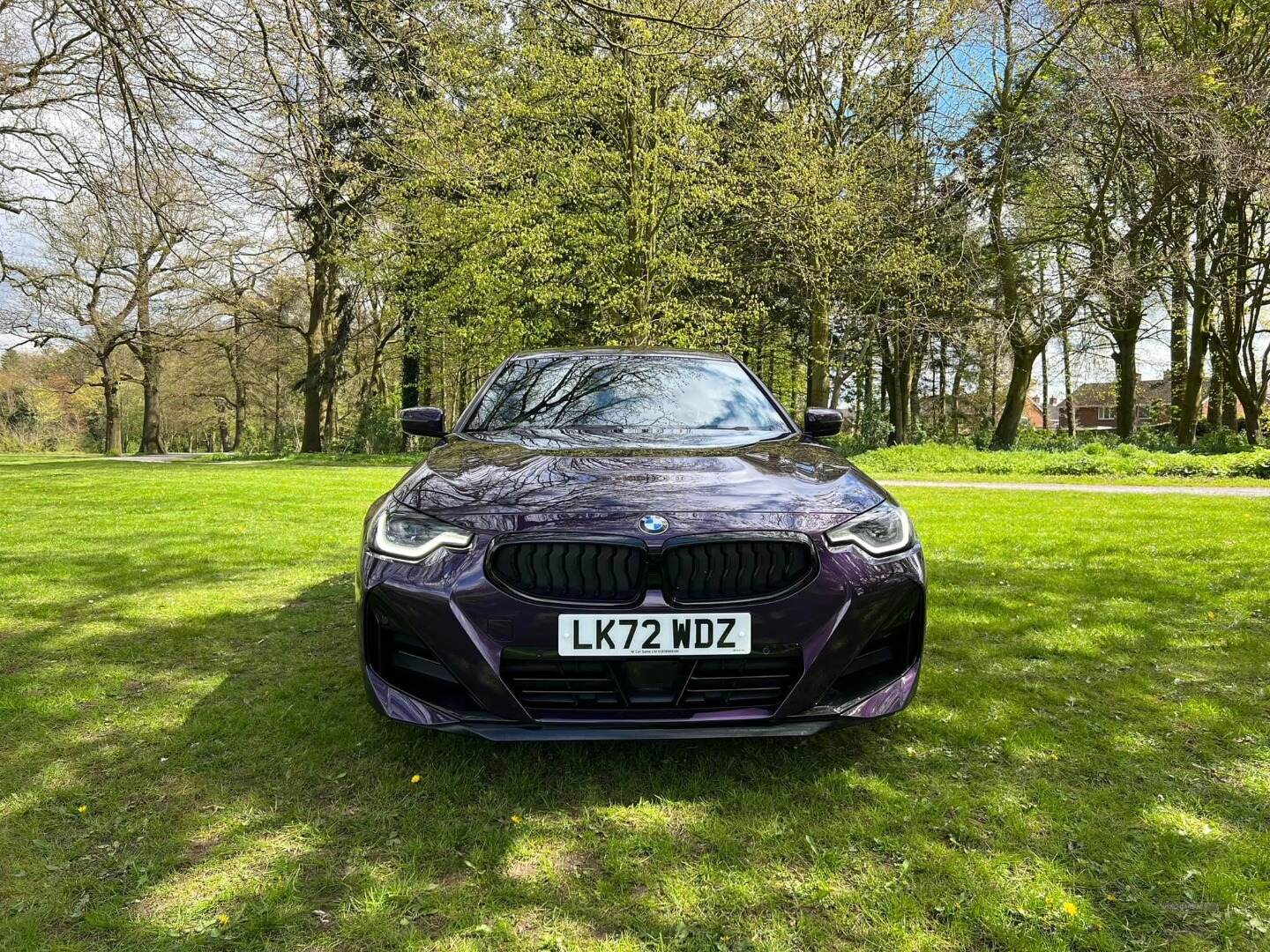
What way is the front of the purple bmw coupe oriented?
toward the camera
